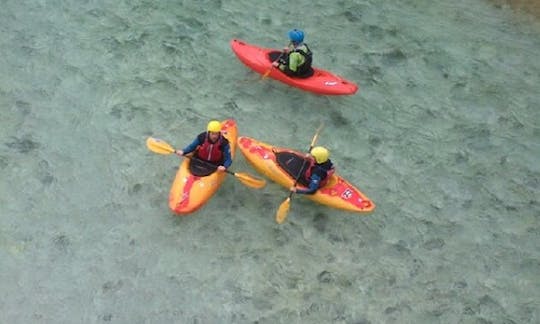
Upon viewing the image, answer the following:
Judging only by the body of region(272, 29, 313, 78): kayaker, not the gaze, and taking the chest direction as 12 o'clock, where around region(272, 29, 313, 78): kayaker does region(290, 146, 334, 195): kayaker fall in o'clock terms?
region(290, 146, 334, 195): kayaker is roughly at 7 o'clock from region(272, 29, 313, 78): kayaker.

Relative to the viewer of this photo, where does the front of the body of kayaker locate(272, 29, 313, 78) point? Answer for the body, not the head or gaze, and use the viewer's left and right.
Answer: facing away from the viewer and to the left of the viewer

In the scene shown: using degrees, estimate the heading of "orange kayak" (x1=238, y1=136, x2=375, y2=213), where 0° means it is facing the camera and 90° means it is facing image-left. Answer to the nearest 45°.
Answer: approximately 135°

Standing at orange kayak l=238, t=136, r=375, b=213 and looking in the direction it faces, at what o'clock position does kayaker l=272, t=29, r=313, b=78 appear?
The kayaker is roughly at 1 o'clock from the orange kayak.

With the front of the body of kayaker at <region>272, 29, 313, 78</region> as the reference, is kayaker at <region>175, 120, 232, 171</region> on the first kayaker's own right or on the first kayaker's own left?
on the first kayaker's own left

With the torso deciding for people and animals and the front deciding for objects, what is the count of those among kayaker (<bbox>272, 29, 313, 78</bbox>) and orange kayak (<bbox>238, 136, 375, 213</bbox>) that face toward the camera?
0

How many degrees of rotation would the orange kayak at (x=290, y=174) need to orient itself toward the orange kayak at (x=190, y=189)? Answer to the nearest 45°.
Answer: approximately 90° to its left

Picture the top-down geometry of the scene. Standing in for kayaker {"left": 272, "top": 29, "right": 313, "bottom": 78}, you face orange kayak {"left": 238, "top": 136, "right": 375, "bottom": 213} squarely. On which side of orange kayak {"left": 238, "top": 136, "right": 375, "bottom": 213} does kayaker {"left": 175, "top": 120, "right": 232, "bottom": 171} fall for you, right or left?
right
